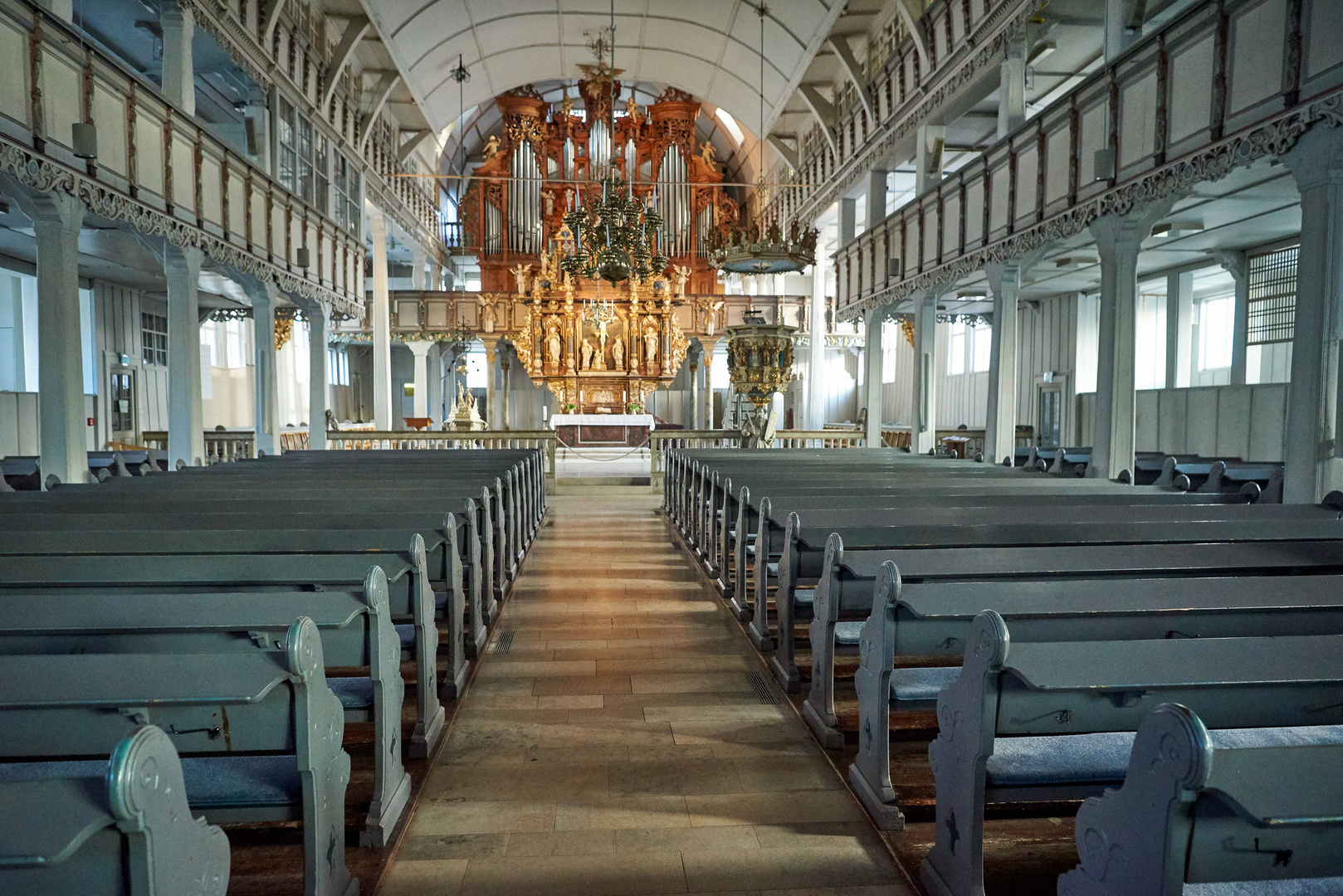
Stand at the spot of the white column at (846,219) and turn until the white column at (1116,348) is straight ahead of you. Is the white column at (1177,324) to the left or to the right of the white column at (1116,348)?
left

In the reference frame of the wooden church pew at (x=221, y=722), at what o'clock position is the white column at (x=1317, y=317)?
The white column is roughly at 3 o'clock from the wooden church pew.

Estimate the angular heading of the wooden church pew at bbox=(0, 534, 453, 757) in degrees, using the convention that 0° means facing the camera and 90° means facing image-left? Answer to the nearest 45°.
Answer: approximately 180°

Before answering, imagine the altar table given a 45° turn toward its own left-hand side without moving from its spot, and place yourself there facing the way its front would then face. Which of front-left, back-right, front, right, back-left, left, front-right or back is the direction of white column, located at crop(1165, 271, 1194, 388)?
front

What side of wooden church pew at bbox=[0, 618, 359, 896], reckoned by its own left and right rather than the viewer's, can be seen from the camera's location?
back

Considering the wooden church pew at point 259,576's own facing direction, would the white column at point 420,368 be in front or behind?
in front

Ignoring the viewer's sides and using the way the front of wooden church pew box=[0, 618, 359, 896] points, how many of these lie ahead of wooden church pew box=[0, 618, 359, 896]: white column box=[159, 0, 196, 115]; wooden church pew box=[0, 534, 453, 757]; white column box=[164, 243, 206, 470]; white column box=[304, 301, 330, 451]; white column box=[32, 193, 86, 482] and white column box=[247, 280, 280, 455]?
6

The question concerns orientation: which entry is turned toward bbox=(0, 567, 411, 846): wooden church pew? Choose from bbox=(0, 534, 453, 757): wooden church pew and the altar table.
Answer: the altar table

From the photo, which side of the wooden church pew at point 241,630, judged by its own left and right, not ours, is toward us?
back

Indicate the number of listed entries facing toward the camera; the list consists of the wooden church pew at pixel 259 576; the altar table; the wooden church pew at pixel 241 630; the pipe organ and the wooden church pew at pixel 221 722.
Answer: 2

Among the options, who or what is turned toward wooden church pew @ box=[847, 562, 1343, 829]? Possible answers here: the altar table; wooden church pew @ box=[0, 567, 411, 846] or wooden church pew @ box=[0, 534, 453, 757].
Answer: the altar table

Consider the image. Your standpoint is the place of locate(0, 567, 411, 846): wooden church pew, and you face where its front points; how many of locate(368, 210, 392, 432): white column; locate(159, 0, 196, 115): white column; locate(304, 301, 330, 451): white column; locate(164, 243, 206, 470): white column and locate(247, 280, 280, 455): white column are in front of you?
5

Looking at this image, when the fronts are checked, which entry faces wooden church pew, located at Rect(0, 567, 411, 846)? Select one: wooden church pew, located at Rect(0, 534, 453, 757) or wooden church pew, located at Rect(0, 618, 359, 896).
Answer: wooden church pew, located at Rect(0, 618, 359, 896)

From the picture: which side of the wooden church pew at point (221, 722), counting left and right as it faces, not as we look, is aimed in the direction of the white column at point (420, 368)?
front

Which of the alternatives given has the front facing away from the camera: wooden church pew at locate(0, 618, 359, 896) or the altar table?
the wooden church pew

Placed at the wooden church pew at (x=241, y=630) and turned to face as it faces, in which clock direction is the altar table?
The altar table is roughly at 1 o'clock from the wooden church pew.

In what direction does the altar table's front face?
toward the camera
